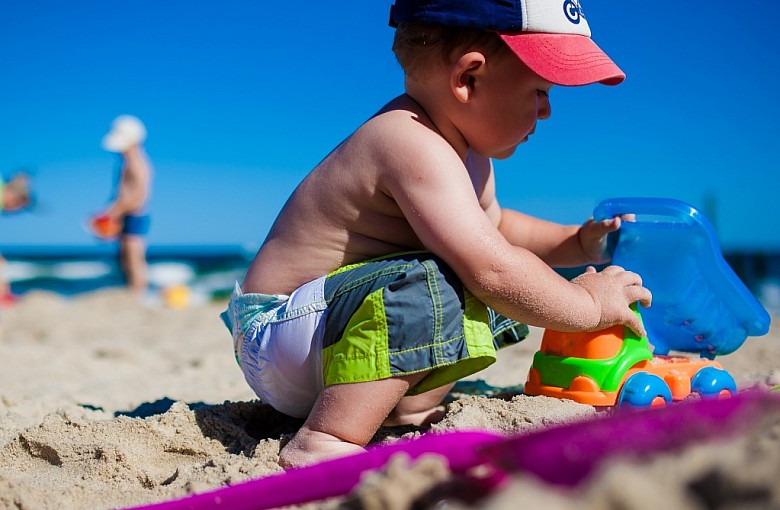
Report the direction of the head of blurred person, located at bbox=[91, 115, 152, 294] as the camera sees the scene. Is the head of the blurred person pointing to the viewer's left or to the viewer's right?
to the viewer's left

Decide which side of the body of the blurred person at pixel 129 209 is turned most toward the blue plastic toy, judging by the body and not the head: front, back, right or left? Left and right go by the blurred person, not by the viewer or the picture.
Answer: left

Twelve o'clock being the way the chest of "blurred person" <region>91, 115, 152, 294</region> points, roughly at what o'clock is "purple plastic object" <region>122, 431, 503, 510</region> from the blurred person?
The purple plastic object is roughly at 9 o'clock from the blurred person.

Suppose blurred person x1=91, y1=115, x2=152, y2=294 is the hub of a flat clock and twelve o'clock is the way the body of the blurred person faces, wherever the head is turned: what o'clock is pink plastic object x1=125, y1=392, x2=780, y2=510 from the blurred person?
The pink plastic object is roughly at 9 o'clock from the blurred person.

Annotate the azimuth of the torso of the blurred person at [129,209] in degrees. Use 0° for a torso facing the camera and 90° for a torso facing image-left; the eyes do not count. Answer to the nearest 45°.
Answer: approximately 90°
